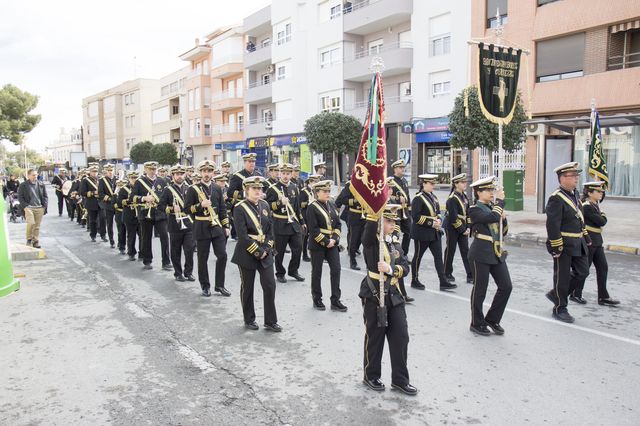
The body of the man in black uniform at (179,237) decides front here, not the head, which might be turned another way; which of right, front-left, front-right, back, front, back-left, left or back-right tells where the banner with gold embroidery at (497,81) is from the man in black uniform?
front-left

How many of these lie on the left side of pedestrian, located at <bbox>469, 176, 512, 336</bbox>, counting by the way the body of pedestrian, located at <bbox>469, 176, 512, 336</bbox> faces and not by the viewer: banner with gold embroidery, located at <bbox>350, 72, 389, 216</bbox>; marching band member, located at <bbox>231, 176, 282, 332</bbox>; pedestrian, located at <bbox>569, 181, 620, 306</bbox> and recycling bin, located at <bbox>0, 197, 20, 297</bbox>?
1

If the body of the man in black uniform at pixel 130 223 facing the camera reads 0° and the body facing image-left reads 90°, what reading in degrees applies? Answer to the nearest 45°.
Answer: approximately 315°

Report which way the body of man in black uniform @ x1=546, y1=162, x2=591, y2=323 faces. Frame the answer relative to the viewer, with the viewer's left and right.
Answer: facing the viewer and to the right of the viewer

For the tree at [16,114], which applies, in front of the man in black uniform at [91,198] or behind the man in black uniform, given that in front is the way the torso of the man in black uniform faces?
behind

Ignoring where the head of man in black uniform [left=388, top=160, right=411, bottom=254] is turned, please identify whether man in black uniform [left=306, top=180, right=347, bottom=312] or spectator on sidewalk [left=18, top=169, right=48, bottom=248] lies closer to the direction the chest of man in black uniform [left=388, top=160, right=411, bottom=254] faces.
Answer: the man in black uniform

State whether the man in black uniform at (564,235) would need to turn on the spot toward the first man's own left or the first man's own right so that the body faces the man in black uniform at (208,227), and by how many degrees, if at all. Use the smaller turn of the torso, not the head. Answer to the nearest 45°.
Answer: approximately 135° to the first man's own right

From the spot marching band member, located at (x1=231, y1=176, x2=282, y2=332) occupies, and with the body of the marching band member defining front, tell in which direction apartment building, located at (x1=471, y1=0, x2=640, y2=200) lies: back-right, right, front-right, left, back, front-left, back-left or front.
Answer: left

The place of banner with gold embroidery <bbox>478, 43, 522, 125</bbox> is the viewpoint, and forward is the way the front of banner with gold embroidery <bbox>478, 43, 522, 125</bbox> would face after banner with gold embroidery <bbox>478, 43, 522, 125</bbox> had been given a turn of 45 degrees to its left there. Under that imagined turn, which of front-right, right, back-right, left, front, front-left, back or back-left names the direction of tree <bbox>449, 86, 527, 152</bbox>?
back-left

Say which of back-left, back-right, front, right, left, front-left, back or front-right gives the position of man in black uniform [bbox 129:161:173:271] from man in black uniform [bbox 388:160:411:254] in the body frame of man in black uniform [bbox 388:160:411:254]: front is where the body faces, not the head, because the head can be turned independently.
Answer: back-right

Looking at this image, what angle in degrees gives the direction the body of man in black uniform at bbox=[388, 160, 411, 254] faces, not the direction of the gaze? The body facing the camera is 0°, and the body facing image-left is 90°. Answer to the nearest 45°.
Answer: approximately 315°

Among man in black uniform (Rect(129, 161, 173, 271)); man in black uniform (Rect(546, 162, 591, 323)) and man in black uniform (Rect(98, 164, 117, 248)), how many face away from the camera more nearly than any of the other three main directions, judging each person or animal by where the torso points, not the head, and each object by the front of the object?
0

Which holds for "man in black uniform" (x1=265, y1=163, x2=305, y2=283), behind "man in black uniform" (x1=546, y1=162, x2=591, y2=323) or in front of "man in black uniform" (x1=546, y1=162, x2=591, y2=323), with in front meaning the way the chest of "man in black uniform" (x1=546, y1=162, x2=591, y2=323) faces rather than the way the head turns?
behind

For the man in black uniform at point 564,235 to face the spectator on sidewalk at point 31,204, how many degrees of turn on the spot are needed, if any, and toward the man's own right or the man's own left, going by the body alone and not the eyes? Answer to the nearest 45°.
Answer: approximately 135° to the man's own right

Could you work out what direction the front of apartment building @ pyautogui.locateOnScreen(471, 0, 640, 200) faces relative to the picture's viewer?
facing the viewer and to the left of the viewer

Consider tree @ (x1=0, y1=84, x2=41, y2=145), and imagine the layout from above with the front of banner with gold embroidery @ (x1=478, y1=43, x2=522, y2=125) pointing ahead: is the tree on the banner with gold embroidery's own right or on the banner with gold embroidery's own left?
on the banner with gold embroidery's own right
